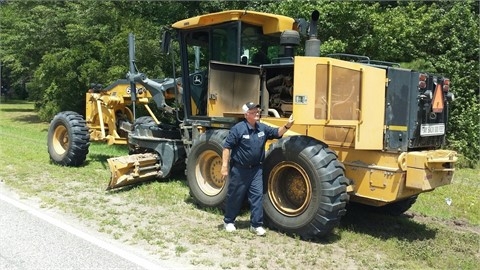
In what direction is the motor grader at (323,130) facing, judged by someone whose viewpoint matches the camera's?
facing away from the viewer and to the left of the viewer
